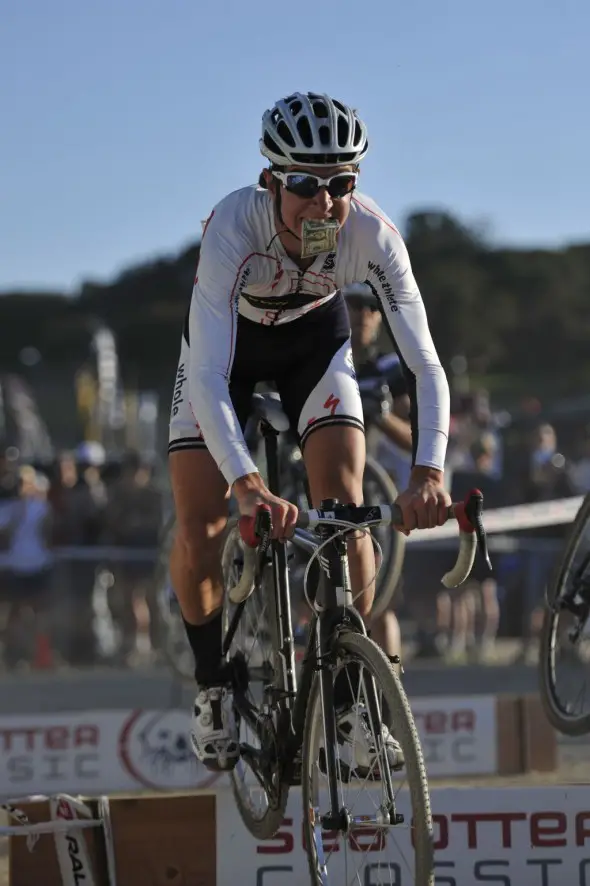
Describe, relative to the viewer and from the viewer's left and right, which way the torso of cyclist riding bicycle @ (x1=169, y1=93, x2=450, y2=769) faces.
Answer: facing the viewer

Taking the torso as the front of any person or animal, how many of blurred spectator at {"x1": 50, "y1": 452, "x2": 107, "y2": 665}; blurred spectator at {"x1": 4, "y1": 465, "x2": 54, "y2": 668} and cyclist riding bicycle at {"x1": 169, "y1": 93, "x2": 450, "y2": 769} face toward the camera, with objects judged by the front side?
3

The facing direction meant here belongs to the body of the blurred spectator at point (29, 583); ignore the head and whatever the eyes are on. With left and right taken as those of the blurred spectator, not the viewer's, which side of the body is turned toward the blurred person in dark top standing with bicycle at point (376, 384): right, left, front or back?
front

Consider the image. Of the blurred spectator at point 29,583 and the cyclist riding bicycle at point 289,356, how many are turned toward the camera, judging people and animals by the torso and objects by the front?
2

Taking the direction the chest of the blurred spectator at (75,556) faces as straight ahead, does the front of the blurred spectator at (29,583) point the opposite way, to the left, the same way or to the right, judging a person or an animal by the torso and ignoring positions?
the same way

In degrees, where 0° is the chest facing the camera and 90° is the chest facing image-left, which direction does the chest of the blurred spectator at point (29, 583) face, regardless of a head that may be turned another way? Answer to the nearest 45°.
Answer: approximately 0°

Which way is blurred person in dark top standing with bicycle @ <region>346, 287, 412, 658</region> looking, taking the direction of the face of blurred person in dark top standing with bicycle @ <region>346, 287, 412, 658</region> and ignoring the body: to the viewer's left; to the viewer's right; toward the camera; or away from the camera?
toward the camera

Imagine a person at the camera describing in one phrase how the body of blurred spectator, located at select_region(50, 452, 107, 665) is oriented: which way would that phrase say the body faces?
toward the camera

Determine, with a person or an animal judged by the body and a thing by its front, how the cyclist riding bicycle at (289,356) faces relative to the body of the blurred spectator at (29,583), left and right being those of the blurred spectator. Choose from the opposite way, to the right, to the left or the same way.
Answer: the same way

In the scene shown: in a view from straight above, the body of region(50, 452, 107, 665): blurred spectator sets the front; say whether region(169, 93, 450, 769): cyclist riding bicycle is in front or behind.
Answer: in front

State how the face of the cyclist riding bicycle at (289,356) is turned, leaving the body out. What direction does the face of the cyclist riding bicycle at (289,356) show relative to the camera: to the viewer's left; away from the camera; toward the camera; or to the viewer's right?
toward the camera

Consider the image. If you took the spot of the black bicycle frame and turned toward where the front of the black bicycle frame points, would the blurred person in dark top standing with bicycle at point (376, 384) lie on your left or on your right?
on your left
